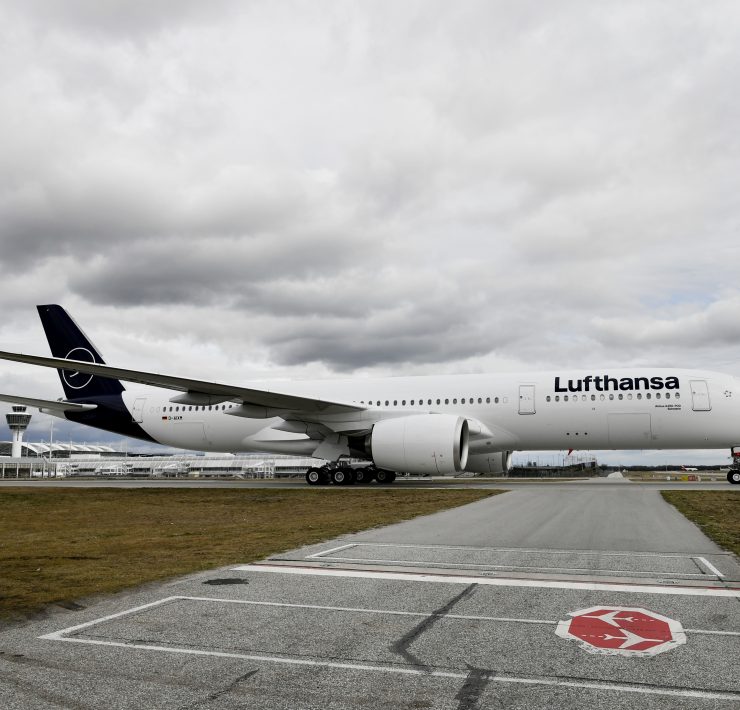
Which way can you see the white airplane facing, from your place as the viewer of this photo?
facing to the right of the viewer
